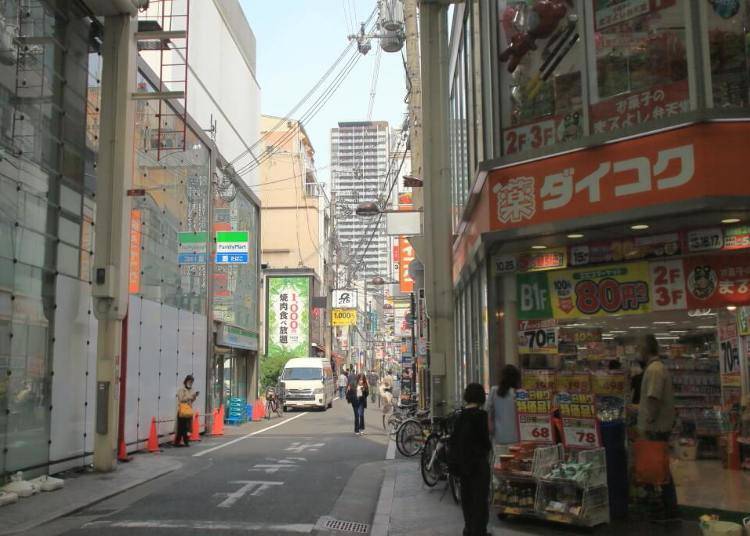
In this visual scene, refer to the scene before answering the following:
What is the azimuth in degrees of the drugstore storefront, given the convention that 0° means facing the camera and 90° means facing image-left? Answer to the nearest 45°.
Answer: approximately 45°

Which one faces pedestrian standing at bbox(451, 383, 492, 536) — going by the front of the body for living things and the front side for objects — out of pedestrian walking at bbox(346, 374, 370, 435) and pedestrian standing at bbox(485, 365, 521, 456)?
pedestrian walking at bbox(346, 374, 370, 435)

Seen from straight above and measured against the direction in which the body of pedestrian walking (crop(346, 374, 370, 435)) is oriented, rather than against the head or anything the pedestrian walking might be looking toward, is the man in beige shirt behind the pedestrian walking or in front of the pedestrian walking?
in front

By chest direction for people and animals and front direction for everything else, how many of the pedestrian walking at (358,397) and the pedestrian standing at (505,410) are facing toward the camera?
1

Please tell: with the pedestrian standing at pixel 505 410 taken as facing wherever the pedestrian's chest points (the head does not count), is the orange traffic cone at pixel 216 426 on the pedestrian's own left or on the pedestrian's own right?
on the pedestrian's own left

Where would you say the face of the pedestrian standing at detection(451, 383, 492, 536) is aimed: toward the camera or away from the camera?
away from the camera

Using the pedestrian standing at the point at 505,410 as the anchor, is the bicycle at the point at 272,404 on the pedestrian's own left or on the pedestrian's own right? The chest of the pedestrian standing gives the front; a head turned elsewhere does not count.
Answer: on the pedestrian's own left

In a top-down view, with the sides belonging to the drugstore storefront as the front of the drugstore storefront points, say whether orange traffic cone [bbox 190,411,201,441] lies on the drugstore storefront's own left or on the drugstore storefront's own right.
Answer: on the drugstore storefront's own right

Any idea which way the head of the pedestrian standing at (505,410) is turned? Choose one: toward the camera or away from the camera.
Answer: away from the camera

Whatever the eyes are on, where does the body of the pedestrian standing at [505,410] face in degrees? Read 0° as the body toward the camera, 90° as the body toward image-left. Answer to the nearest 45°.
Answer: approximately 225°

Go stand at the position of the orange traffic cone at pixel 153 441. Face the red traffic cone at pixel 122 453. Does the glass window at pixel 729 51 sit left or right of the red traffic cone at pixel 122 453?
left

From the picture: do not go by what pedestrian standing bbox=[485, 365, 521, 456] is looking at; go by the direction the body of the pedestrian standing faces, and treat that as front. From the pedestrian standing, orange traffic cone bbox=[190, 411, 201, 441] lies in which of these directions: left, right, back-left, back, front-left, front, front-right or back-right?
left

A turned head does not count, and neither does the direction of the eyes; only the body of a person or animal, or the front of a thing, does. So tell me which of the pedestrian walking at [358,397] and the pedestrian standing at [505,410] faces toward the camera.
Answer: the pedestrian walking at [358,397]

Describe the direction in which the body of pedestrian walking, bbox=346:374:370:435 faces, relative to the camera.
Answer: toward the camera

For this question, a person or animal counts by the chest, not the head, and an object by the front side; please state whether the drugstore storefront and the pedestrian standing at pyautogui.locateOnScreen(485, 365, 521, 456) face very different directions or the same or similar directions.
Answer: very different directions
